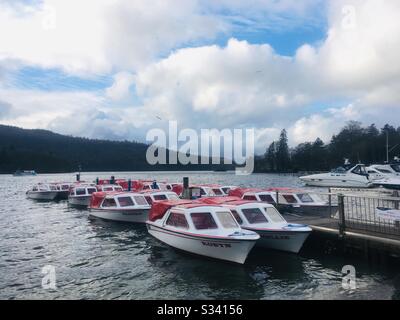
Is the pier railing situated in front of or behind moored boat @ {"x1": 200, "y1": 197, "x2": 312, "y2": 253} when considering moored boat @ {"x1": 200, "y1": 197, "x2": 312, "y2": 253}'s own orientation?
in front

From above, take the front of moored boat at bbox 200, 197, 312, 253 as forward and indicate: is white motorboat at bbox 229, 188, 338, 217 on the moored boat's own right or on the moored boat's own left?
on the moored boat's own left

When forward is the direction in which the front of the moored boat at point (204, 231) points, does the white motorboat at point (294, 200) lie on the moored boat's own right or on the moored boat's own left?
on the moored boat's own left

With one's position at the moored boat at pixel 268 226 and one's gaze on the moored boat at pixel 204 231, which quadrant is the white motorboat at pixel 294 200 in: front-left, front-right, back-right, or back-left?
back-right

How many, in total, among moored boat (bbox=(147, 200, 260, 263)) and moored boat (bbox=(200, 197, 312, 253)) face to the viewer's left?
0

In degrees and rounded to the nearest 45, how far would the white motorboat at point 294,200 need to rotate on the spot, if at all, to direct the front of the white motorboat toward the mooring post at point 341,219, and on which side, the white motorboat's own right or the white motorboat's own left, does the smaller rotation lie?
approximately 45° to the white motorboat's own right
